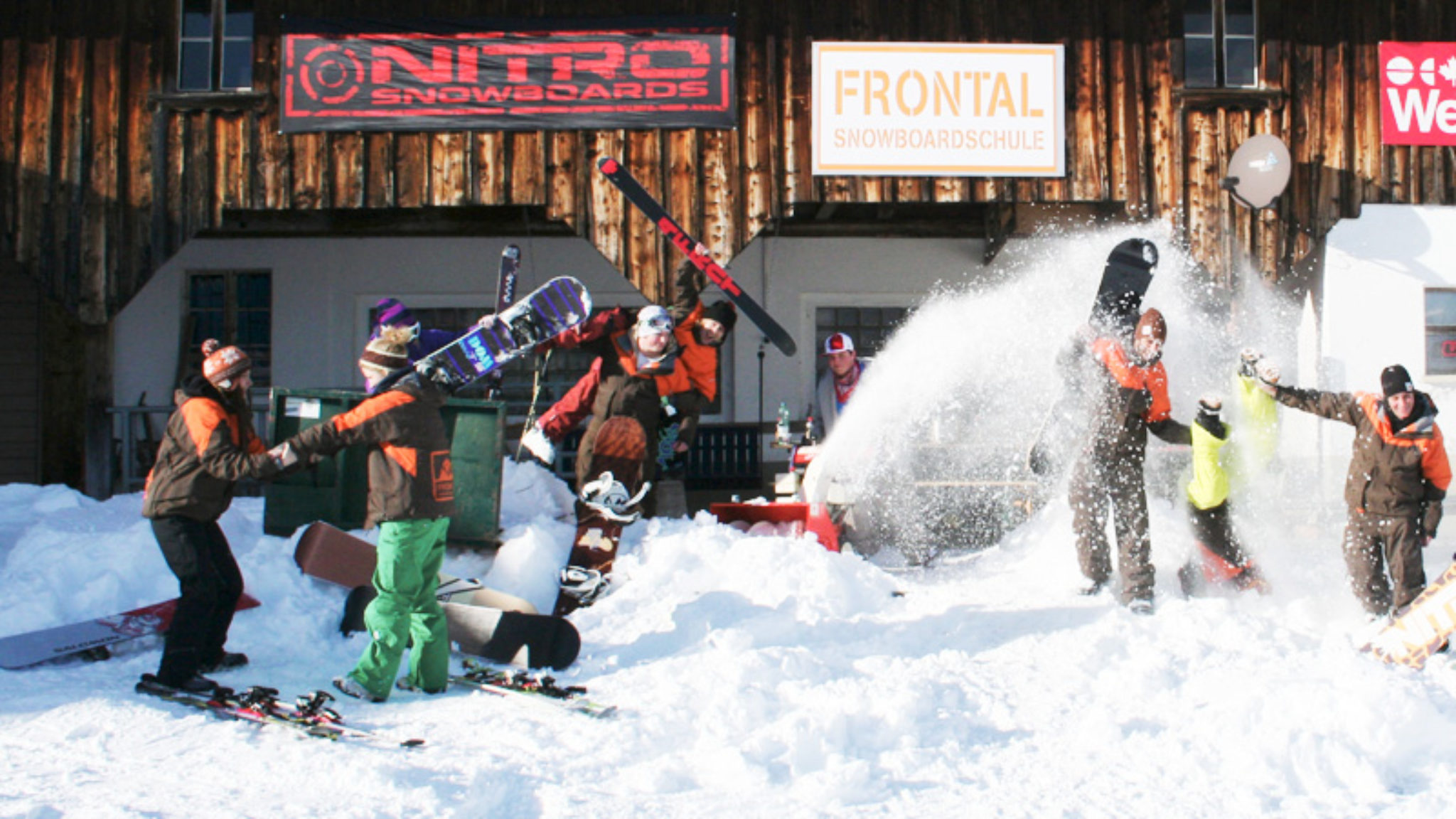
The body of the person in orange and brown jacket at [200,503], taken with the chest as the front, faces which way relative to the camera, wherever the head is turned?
to the viewer's right

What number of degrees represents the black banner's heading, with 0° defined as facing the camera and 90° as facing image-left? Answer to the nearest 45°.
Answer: approximately 0°

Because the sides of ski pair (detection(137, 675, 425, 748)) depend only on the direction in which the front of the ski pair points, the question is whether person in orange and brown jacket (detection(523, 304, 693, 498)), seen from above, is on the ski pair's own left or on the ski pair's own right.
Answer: on the ski pair's own left

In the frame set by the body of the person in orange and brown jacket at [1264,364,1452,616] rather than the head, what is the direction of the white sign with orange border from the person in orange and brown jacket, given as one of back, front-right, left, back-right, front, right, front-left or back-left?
back-right

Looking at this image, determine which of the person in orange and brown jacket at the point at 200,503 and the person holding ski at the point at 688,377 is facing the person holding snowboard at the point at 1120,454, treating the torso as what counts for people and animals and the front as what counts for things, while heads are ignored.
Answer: the person in orange and brown jacket

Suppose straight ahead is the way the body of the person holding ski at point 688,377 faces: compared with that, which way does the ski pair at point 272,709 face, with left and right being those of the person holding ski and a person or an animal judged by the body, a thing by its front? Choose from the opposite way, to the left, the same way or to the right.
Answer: to the left

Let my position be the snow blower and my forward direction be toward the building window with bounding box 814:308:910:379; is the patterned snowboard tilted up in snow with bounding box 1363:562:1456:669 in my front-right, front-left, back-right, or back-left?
back-right

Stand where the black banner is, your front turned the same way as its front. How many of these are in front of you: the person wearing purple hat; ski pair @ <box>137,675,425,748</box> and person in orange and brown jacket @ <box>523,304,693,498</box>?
3

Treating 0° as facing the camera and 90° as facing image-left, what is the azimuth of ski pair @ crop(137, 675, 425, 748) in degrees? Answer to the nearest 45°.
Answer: approximately 315°

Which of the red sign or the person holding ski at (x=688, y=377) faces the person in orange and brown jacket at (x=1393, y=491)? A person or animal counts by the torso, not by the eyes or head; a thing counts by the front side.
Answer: the red sign

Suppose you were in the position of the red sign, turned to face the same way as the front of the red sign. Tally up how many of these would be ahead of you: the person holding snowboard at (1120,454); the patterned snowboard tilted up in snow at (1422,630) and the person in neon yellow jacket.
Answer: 3

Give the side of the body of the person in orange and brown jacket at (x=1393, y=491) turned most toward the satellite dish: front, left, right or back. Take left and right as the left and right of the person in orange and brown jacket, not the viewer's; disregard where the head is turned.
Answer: back

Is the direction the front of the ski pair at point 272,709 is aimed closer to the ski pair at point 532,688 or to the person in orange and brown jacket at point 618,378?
the ski pair

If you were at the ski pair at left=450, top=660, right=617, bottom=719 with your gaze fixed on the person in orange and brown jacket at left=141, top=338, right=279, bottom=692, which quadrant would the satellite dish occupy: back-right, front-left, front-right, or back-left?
back-right
